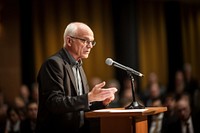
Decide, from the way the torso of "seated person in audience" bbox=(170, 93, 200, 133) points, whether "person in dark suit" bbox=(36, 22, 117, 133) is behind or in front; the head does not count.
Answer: in front

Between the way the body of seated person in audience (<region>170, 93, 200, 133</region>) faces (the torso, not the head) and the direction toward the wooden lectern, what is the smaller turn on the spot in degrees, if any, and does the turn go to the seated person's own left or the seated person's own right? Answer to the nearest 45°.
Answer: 0° — they already face it

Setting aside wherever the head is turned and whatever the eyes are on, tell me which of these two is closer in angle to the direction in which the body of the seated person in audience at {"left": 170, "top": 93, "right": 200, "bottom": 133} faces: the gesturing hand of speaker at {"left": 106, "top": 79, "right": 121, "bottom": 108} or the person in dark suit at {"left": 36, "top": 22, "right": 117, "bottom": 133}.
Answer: the person in dark suit
